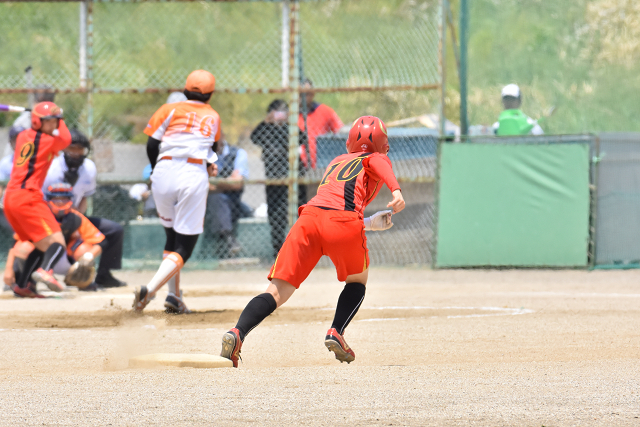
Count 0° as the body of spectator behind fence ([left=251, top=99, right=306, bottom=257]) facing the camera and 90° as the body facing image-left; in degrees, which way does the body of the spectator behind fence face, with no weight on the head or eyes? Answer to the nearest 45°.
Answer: approximately 0°

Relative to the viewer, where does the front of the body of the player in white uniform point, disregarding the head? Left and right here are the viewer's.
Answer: facing away from the viewer

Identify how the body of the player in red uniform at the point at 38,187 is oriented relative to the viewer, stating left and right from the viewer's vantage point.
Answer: facing away from the viewer and to the right of the viewer

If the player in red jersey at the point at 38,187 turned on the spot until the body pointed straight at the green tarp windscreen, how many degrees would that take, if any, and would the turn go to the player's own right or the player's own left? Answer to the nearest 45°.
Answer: approximately 45° to the player's own right

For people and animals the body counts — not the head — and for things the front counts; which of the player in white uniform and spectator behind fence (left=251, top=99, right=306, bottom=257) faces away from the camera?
the player in white uniform

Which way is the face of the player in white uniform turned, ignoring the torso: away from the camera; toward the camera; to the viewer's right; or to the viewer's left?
away from the camera

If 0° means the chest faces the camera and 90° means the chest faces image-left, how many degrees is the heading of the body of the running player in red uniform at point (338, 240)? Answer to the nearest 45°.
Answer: approximately 225°

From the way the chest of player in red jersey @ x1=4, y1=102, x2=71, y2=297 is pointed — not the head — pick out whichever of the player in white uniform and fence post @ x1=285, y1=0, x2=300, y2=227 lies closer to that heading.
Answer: the fence post

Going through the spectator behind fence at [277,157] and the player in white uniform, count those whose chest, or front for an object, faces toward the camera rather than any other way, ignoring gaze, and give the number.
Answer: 1
